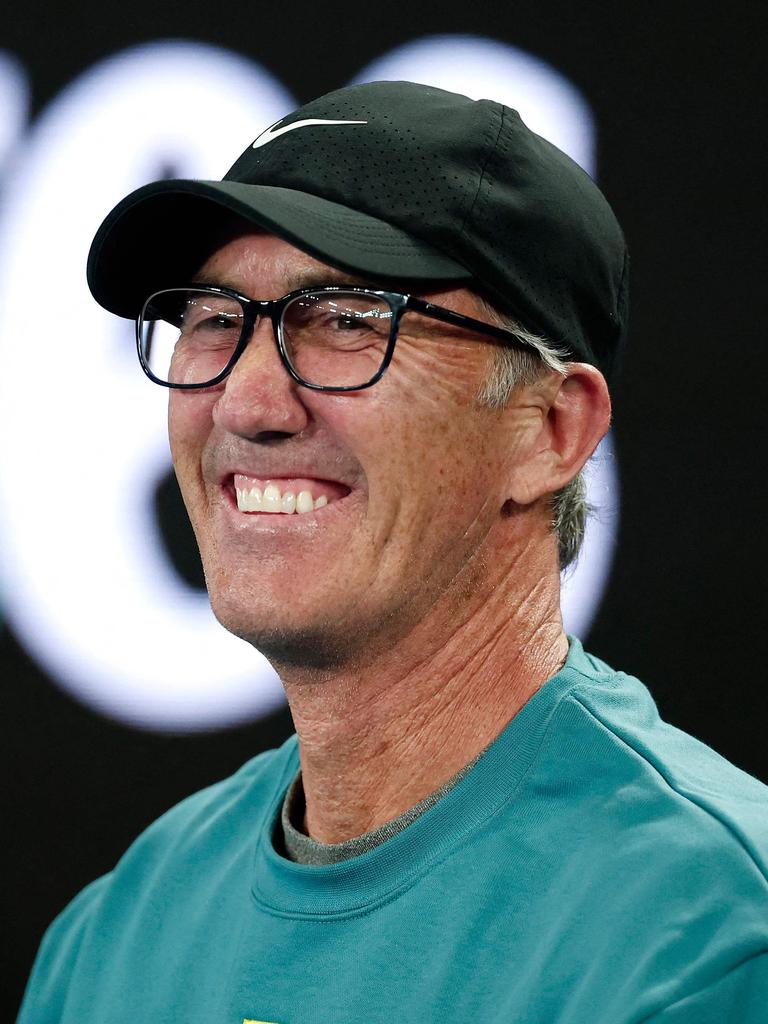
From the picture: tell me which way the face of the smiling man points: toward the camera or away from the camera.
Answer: toward the camera

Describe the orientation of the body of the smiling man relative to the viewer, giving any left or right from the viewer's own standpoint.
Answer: facing the viewer and to the left of the viewer
